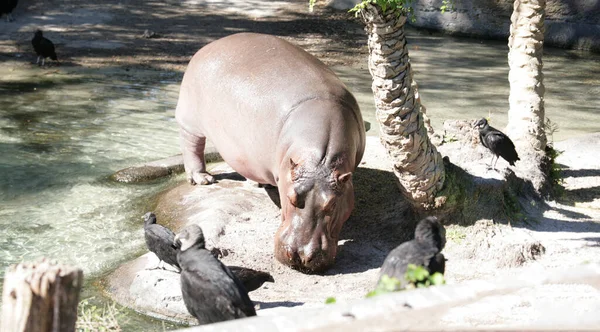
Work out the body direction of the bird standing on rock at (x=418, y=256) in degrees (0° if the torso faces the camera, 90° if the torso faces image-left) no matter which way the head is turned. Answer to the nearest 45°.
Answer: approximately 270°

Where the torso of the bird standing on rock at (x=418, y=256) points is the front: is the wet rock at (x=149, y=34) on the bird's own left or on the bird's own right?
on the bird's own left

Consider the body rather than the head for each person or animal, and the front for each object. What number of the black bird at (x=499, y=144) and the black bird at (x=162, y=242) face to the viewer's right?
0

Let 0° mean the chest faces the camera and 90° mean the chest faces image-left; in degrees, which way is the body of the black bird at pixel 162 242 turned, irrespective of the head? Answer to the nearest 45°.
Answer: approximately 90°

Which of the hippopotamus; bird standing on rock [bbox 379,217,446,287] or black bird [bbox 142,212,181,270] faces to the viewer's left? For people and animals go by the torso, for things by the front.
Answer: the black bird

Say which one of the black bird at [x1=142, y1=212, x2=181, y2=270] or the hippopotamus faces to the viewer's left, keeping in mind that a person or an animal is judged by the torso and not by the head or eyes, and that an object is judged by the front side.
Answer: the black bird

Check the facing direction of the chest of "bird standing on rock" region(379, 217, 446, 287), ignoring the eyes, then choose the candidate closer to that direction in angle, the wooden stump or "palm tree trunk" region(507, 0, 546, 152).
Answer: the palm tree trunk

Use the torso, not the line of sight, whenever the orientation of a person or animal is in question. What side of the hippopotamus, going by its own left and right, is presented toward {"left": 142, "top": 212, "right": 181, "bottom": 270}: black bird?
right

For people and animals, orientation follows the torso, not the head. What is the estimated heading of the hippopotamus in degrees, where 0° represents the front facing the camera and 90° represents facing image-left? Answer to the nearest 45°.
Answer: approximately 315°

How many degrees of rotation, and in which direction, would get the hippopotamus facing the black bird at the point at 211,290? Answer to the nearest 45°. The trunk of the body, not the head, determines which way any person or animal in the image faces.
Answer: approximately 45° to its right

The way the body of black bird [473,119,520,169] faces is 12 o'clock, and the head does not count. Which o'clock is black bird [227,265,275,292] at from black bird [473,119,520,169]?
black bird [227,265,275,292] is roughly at 10 o'clock from black bird [473,119,520,169].

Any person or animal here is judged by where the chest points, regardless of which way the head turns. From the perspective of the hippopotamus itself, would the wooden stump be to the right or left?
on its right

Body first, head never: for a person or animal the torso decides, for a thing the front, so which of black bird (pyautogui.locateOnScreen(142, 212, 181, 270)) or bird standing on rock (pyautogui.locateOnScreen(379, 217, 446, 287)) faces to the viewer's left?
the black bird

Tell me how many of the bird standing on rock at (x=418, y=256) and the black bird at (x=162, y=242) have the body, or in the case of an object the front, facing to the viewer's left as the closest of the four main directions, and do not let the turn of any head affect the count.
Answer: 1

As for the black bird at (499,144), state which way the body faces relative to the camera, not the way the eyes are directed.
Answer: to the viewer's left

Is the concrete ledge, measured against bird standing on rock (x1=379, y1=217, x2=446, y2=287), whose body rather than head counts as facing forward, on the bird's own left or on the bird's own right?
on the bird's own right
